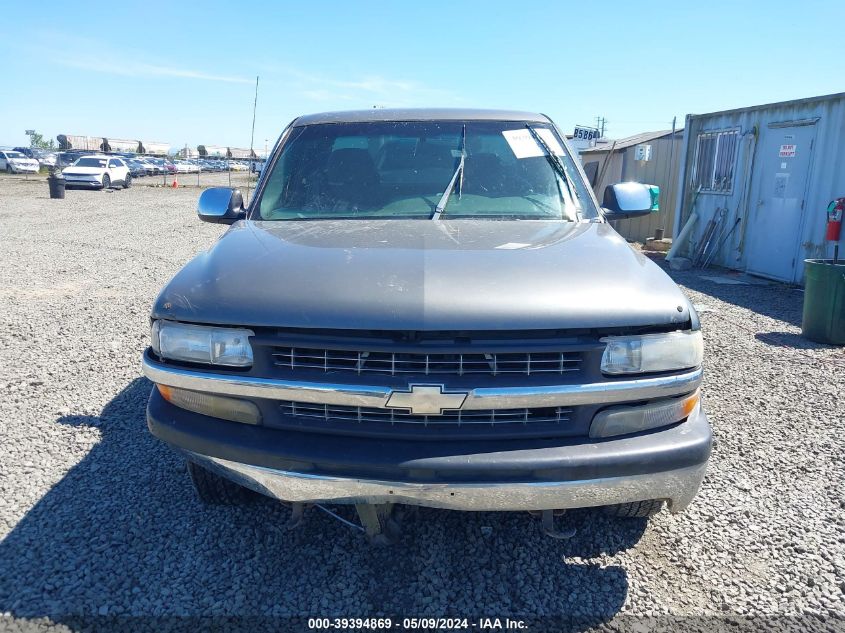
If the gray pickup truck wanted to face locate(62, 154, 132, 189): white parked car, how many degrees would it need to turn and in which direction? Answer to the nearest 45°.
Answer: approximately 135° to its right

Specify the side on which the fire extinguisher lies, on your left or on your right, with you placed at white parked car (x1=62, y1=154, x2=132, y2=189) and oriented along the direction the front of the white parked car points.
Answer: on your left

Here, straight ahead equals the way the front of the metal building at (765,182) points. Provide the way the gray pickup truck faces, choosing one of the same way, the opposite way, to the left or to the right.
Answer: to the left

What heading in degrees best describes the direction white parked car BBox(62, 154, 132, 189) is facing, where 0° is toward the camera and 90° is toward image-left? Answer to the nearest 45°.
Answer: approximately 45°

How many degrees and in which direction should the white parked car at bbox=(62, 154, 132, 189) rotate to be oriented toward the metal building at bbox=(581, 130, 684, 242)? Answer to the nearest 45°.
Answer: approximately 90° to its left

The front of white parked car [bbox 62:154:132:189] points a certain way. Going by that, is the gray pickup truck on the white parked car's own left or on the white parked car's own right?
on the white parked car's own left

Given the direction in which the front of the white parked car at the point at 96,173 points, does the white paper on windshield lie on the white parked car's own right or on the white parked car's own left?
on the white parked car's own left

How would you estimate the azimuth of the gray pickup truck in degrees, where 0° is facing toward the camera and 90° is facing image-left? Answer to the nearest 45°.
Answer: approximately 0°
